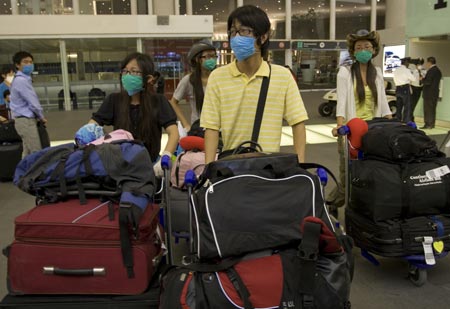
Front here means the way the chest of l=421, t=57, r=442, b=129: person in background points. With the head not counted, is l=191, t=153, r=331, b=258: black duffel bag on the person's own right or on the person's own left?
on the person's own left

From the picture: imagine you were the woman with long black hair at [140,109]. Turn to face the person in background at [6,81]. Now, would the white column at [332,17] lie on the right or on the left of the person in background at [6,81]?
right

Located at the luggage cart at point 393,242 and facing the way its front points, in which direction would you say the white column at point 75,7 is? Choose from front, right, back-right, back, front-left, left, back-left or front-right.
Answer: back

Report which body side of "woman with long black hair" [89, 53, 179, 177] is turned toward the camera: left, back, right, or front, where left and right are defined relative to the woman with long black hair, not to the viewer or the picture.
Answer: front

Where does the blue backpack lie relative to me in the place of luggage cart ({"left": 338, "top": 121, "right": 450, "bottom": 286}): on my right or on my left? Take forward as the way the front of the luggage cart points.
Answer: on my right

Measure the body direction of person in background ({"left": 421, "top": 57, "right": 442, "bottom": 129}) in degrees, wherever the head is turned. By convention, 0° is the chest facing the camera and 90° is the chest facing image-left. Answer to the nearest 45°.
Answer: approximately 90°

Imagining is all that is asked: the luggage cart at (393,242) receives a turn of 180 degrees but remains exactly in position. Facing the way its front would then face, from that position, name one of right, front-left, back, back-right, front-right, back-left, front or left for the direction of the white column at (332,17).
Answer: front-right

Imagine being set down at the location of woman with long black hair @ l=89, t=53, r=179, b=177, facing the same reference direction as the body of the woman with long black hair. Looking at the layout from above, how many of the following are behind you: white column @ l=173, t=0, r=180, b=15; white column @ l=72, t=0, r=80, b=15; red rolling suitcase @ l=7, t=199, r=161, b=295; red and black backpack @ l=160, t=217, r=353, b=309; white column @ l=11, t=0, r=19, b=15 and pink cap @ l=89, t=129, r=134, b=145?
3

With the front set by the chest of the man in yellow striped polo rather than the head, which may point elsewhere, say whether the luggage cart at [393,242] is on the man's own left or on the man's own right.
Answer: on the man's own left

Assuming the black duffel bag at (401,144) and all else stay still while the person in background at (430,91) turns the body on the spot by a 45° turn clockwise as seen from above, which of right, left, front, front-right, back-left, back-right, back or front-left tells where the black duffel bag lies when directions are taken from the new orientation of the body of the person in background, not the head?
back-left

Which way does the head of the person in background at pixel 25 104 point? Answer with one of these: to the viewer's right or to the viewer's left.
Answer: to the viewer's right

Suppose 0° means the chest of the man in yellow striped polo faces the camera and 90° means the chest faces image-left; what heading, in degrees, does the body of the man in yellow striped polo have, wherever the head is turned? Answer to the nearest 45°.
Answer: approximately 0°
